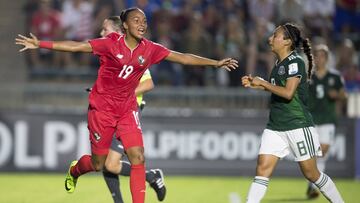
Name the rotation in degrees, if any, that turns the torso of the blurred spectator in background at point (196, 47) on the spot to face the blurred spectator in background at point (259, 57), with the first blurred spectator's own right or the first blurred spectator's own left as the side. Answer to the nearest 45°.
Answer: approximately 90° to the first blurred spectator's own left

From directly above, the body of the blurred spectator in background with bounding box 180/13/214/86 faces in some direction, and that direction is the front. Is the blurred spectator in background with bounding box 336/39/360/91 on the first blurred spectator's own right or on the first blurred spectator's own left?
on the first blurred spectator's own left

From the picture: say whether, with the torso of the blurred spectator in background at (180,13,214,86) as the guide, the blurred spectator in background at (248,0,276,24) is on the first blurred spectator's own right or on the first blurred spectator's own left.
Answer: on the first blurred spectator's own left

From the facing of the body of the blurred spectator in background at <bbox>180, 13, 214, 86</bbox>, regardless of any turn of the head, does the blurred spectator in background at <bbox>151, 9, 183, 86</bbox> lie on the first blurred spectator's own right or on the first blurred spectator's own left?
on the first blurred spectator's own right

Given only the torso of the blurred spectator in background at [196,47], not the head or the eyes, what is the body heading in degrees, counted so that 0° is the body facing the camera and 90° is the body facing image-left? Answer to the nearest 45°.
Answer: approximately 0°

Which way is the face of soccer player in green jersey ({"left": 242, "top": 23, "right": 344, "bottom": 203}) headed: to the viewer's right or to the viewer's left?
to the viewer's left

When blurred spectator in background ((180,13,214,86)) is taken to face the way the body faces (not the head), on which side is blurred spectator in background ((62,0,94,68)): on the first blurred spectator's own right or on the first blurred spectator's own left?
on the first blurred spectator's own right

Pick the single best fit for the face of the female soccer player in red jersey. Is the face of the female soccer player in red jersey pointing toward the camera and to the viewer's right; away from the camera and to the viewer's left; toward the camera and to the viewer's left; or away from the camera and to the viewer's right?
toward the camera and to the viewer's right

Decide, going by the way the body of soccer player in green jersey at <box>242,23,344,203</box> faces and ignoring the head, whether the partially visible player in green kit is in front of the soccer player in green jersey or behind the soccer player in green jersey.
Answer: behind
